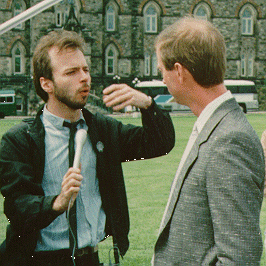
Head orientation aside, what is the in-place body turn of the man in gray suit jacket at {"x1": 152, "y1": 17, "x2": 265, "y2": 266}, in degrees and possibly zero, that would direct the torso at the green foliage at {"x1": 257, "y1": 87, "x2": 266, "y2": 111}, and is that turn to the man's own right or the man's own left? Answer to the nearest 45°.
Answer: approximately 90° to the man's own right

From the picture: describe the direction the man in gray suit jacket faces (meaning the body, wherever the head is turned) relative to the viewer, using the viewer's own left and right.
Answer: facing to the left of the viewer

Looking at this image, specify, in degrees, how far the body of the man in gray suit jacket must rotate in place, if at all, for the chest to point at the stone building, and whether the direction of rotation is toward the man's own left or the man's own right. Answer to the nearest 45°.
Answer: approximately 90° to the man's own right

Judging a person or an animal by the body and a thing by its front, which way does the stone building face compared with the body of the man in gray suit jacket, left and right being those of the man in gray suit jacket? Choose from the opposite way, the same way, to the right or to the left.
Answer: to the left

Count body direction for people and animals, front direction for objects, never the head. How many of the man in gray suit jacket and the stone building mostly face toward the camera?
1

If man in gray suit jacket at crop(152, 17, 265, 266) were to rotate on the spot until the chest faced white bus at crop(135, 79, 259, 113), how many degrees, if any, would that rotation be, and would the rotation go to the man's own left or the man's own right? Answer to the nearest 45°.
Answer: approximately 90° to the man's own right

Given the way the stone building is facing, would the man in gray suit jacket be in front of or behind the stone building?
in front

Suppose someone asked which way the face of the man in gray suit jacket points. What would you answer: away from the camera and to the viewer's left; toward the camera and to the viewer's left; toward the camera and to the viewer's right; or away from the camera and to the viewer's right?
away from the camera and to the viewer's left

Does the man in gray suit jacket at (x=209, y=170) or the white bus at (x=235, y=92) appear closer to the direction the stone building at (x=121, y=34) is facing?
the man in gray suit jacket
